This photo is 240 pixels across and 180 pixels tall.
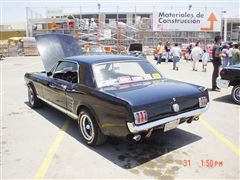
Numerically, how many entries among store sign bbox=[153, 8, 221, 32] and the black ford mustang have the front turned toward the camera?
1

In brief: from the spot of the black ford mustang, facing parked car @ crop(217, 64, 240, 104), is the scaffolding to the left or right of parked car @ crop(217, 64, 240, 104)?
left

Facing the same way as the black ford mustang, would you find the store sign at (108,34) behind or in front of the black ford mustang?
in front

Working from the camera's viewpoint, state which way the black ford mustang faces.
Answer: facing away from the viewer and to the left of the viewer

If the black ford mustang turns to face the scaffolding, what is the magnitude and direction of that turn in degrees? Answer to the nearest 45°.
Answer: approximately 45° to its right

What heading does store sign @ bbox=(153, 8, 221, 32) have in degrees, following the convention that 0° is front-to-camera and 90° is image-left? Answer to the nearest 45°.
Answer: approximately 0°

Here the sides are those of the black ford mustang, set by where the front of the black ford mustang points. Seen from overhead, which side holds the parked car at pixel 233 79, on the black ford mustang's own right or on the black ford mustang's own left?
on the black ford mustang's own right

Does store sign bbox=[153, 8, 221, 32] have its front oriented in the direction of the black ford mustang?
yes

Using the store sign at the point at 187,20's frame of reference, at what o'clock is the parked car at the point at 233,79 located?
The parked car is roughly at 12 o'clock from the store sign.

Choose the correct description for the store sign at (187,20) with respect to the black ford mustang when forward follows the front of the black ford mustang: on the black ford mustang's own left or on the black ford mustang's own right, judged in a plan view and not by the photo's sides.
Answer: on the black ford mustang's own right
